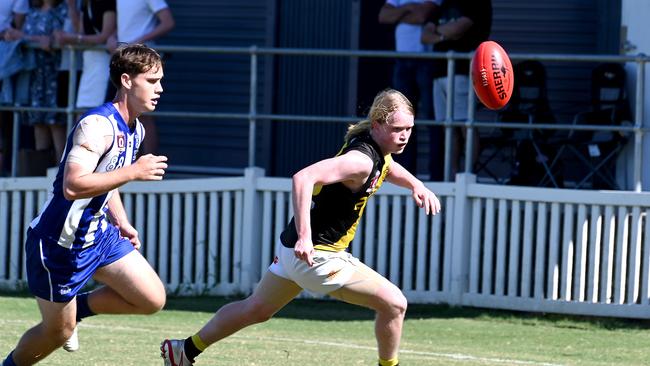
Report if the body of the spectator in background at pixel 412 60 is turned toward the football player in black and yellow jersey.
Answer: yes

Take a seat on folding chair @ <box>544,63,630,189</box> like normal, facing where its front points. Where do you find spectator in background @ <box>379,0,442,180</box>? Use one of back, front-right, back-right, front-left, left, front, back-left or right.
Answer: front-right

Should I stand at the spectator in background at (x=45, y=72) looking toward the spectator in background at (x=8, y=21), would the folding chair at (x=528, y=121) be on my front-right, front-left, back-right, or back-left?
back-right

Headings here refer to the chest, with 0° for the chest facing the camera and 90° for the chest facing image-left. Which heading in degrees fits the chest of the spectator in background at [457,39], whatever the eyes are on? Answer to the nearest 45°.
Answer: approximately 45°

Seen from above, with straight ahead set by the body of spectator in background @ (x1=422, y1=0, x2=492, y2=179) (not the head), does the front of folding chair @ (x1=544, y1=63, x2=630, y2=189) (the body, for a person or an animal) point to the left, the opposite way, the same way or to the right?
the same way

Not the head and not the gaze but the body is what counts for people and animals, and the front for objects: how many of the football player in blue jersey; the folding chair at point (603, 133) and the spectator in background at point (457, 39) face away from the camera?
0

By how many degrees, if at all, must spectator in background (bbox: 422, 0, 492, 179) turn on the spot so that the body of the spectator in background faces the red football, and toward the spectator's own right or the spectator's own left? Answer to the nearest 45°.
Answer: approximately 45° to the spectator's own left

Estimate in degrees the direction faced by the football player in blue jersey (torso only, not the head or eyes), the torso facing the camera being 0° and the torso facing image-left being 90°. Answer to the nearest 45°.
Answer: approximately 315°

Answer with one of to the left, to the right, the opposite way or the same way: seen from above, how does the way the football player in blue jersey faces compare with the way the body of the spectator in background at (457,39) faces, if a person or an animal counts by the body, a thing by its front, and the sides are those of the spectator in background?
to the left

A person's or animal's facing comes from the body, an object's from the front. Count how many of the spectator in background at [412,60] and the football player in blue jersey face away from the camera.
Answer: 0

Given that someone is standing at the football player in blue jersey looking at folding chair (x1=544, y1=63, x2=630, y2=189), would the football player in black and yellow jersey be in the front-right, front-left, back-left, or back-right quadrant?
front-right

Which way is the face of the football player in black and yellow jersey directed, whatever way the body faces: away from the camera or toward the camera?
toward the camera

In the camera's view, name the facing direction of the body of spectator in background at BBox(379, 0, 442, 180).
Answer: toward the camera

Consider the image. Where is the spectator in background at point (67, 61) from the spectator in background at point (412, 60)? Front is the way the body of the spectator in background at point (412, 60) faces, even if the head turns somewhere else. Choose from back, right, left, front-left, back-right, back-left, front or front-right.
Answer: right

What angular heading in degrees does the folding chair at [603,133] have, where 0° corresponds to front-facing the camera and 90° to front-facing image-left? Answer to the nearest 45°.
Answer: approximately 45°

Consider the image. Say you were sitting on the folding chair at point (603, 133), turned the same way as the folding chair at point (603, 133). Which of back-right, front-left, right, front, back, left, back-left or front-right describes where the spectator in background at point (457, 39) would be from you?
front-right

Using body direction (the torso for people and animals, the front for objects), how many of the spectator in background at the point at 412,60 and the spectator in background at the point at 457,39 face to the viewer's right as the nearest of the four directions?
0

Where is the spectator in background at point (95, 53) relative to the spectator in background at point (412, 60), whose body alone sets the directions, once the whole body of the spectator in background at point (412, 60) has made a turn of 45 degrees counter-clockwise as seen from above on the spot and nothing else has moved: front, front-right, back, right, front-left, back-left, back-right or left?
back-right

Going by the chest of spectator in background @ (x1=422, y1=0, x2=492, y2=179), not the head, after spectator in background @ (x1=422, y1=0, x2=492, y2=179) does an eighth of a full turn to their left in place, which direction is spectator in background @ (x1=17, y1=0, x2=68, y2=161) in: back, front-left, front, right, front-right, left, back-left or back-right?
right
